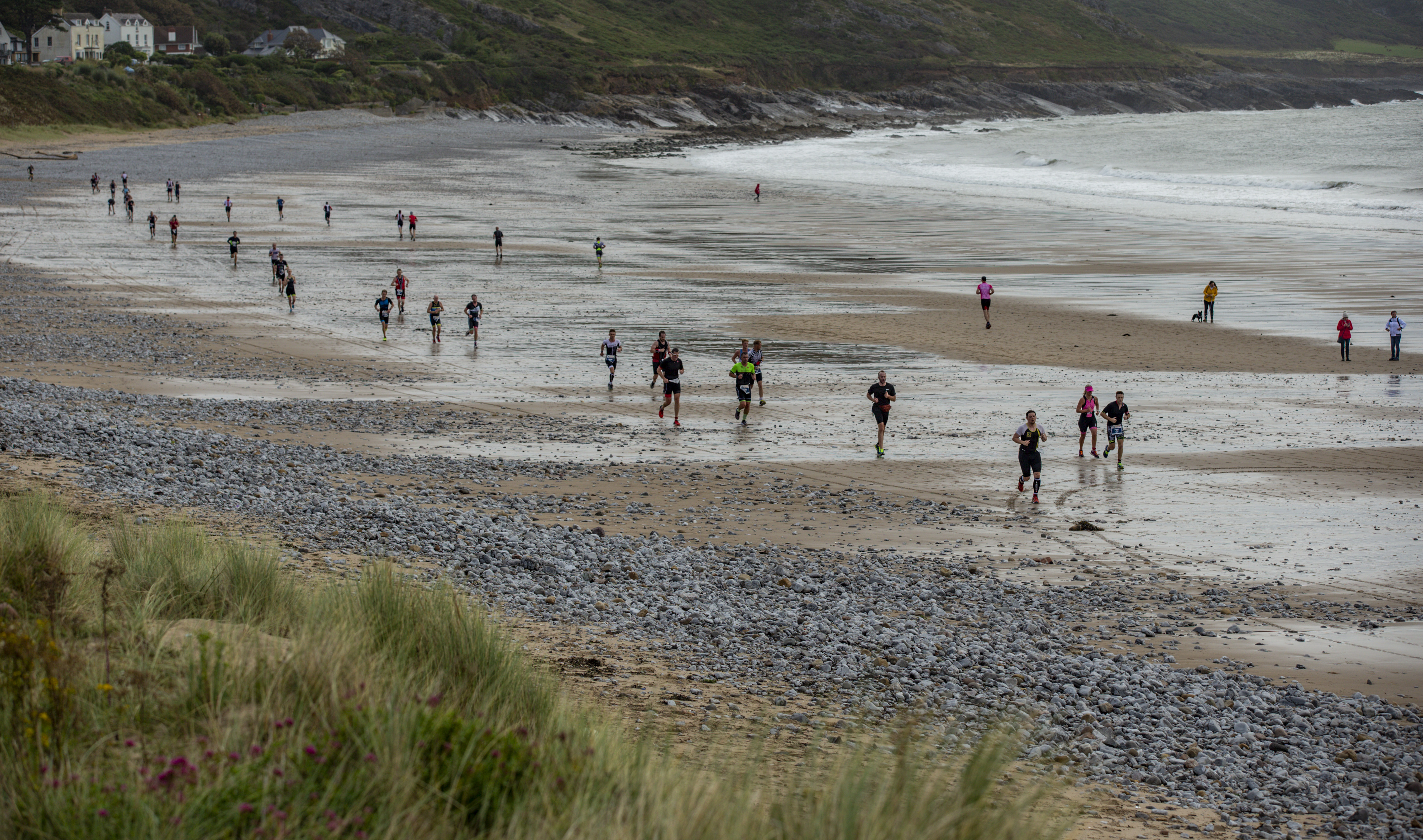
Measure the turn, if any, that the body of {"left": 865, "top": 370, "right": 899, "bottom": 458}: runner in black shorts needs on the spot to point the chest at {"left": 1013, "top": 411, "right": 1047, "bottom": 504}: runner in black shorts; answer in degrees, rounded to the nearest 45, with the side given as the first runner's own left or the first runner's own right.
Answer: approximately 45° to the first runner's own left

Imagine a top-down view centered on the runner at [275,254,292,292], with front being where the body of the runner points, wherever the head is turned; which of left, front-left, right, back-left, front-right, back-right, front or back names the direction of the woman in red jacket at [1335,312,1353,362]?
front-left

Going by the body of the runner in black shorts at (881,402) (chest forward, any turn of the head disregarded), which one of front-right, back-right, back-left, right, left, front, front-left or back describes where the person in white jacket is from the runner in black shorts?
back-left

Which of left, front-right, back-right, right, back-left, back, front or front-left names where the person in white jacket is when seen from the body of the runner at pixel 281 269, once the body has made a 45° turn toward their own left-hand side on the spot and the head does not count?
front

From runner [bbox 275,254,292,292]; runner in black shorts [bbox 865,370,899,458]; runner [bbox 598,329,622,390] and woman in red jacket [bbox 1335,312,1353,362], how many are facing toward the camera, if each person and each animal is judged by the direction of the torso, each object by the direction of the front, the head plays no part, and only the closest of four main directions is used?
4

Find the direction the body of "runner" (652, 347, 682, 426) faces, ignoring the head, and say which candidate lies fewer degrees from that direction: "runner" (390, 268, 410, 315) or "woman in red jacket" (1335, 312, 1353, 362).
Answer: the woman in red jacket

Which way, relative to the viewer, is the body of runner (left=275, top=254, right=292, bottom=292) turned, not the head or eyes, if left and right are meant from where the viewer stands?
facing the viewer

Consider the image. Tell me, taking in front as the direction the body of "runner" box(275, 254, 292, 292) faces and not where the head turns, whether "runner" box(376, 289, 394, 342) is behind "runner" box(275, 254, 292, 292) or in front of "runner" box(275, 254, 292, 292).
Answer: in front

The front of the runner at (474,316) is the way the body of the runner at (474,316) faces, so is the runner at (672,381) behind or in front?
in front

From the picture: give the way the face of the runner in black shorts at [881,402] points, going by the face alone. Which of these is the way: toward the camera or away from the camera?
toward the camera

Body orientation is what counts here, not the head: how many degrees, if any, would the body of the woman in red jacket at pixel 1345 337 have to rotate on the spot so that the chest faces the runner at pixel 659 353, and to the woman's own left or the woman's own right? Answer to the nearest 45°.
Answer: approximately 45° to the woman's own right

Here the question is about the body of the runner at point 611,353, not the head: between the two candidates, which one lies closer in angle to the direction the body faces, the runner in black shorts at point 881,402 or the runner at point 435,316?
the runner in black shorts

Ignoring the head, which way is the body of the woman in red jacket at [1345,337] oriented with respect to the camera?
toward the camera

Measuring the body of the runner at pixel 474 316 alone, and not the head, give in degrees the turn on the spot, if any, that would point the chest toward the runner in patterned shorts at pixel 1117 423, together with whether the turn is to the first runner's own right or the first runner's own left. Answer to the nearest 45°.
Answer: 0° — they already face them

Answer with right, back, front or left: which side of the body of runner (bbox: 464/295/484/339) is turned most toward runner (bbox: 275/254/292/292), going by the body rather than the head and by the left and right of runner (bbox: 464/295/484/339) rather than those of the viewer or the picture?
back

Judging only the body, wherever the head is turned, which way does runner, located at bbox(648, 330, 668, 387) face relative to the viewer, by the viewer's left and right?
facing the viewer and to the right of the viewer

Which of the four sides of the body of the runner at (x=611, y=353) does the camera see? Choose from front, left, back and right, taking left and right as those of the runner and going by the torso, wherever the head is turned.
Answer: front
